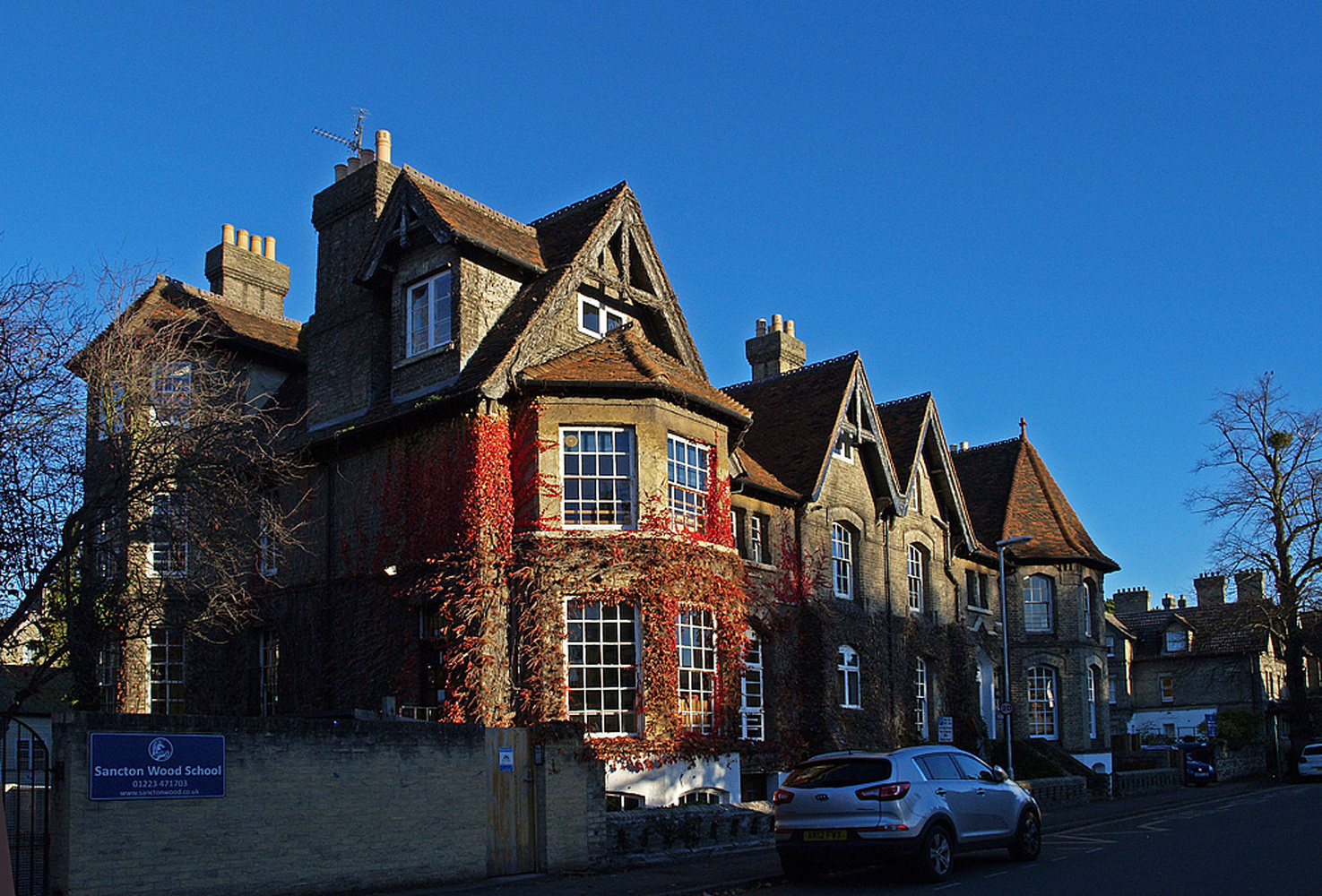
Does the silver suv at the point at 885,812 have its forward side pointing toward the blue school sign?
no

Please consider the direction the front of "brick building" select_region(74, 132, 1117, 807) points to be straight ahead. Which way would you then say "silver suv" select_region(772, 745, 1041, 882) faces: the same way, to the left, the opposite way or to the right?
to the left

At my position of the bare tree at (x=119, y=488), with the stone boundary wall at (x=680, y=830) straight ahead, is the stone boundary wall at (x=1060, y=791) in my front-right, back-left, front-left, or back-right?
front-left

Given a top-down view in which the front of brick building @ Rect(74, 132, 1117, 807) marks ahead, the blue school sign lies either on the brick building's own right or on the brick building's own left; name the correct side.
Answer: on the brick building's own right

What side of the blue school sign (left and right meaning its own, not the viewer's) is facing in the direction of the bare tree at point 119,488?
back

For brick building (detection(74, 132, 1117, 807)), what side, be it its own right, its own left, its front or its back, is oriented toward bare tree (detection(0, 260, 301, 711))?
right

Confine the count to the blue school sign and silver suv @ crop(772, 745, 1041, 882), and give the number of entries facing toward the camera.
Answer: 1

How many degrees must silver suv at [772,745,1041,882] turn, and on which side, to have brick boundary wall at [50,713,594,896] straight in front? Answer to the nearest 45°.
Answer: approximately 180°

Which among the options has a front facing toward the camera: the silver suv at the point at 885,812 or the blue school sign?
the blue school sign

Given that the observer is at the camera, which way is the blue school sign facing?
facing the viewer

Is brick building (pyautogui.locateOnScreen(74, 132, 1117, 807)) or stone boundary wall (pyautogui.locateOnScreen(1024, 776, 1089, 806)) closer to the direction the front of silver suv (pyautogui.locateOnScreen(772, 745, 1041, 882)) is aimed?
the stone boundary wall

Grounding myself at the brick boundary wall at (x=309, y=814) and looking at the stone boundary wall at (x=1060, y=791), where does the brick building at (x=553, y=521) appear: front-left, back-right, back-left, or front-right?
front-left

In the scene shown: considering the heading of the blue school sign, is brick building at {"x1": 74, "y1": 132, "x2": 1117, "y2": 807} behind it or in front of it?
behind

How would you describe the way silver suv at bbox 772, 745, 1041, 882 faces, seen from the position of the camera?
facing away from the viewer and to the right of the viewer

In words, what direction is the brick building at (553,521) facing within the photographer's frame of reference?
facing the viewer and to the right of the viewer

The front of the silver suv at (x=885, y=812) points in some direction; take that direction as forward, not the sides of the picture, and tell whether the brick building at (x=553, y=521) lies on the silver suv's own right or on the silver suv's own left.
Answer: on the silver suv's own left

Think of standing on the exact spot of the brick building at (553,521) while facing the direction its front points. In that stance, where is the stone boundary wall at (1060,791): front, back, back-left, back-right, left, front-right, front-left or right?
left

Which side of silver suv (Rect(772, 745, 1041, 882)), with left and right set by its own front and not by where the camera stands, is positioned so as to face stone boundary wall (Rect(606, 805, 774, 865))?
left

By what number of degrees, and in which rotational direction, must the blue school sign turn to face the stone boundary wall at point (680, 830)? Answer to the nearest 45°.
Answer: approximately 135° to its left
